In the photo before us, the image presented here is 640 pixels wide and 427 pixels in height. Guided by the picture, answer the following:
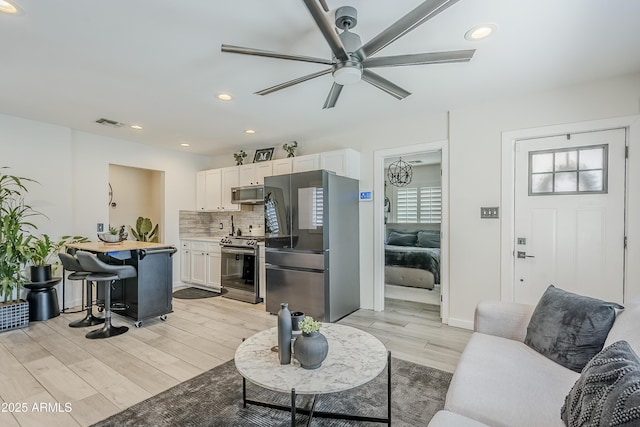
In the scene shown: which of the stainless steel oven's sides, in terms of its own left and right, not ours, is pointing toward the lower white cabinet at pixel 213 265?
right

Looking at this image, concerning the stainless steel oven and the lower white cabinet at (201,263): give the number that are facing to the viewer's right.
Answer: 0

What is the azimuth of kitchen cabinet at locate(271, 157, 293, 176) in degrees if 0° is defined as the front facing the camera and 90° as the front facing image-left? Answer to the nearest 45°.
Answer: approximately 45°

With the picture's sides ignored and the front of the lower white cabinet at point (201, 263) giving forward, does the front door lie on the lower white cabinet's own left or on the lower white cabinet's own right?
on the lower white cabinet's own left

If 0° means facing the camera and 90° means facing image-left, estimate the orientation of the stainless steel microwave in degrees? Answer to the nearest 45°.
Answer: approximately 45°

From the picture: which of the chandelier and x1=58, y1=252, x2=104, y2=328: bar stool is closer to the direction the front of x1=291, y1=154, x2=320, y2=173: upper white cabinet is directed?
the bar stool

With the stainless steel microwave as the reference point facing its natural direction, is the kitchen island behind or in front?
in front

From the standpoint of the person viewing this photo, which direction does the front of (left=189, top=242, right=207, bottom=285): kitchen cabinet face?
facing the viewer and to the left of the viewer

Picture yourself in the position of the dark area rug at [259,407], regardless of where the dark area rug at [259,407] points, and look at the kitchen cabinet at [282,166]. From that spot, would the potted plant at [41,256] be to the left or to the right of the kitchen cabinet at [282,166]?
left

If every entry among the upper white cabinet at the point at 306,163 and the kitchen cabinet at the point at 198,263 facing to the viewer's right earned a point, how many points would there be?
0

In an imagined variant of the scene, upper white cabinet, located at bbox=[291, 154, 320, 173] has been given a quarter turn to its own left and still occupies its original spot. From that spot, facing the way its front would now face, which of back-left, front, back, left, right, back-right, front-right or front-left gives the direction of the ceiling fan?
front-right

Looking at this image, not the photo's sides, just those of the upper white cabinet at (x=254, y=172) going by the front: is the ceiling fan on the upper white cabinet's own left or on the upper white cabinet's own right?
on the upper white cabinet's own left

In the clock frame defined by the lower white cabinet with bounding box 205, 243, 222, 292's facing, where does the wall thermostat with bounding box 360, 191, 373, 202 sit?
The wall thermostat is roughly at 9 o'clock from the lower white cabinet.

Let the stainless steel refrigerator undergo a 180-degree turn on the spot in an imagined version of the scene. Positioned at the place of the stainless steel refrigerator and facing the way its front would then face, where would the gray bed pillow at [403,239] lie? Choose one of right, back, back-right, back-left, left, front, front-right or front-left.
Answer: front
